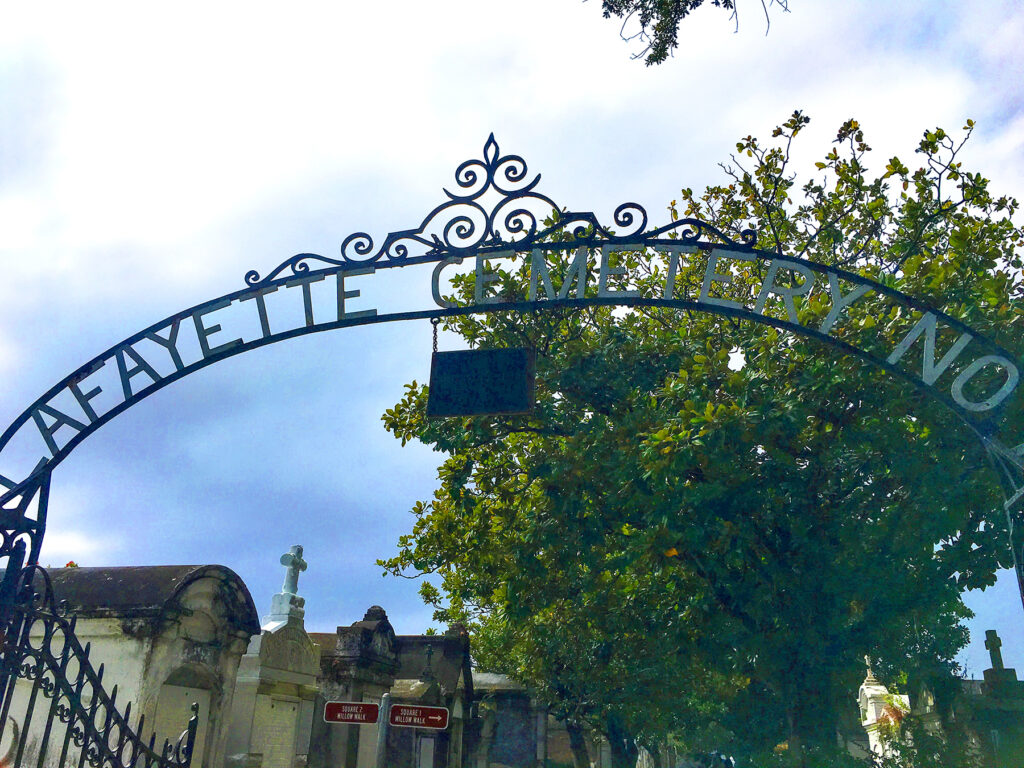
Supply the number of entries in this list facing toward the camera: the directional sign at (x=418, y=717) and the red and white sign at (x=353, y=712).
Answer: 2

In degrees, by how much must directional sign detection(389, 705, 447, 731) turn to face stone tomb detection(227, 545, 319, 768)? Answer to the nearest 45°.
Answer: approximately 135° to its right

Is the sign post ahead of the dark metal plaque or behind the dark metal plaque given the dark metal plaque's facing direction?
behind

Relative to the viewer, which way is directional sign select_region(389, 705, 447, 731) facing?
toward the camera

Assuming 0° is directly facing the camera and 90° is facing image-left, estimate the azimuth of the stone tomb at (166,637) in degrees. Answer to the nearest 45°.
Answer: approximately 315°

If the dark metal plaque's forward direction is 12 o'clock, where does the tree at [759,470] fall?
The tree is roughly at 7 o'clock from the dark metal plaque.

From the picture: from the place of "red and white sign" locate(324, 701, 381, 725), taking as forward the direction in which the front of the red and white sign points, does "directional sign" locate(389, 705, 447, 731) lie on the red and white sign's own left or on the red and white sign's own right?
on the red and white sign's own left

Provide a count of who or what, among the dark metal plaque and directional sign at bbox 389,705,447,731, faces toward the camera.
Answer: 2

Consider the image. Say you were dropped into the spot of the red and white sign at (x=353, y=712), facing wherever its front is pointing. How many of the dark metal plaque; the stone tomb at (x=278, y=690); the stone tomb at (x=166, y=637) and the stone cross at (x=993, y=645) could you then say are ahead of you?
1

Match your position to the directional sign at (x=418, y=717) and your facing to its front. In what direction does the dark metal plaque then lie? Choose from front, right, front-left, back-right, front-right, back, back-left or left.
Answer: front

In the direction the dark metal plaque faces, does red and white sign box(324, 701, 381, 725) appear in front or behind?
behind

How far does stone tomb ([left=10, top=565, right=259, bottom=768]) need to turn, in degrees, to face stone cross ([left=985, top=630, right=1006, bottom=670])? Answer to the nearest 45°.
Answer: approximately 45° to its left

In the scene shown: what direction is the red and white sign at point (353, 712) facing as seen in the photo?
toward the camera

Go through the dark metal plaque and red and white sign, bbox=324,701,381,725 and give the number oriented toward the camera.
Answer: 2
